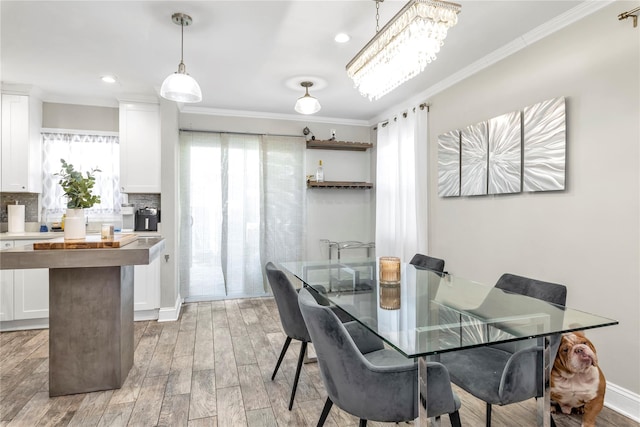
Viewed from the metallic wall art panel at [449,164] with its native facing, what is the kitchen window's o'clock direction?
The kitchen window is roughly at 1 o'clock from the metallic wall art panel.

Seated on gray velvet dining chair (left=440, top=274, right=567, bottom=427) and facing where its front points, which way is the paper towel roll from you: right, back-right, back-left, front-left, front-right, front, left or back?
front-right

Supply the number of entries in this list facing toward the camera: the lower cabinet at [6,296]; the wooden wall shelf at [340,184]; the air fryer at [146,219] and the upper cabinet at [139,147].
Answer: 4

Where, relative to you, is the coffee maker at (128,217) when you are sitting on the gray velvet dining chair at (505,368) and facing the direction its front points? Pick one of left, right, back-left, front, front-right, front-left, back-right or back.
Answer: front-right

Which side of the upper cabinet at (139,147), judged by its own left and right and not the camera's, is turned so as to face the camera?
front

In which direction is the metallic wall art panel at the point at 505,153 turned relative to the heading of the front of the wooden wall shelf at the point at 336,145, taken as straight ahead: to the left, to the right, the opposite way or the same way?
to the right

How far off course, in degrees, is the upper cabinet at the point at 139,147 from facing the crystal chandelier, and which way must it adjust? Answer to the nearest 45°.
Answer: approximately 45° to its left

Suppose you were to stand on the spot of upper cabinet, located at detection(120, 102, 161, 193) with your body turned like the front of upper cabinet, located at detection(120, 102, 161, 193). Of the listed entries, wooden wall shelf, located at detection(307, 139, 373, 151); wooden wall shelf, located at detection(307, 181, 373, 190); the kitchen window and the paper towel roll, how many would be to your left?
2

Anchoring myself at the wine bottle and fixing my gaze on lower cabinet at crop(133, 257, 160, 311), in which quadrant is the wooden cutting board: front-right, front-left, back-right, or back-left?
front-left

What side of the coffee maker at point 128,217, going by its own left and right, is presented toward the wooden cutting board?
front

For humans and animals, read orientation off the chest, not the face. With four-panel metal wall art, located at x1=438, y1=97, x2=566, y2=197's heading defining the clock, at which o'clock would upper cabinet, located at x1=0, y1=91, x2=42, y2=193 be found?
The upper cabinet is roughly at 1 o'clock from the four-panel metal wall art.

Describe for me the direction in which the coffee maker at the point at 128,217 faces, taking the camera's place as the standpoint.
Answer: facing the viewer

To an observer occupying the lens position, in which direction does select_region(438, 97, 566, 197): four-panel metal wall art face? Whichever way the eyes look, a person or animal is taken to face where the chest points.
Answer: facing the viewer and to the left of the viewer

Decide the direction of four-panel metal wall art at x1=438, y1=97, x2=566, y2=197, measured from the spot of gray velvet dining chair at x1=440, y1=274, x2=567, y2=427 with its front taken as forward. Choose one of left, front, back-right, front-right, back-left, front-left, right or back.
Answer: back-right

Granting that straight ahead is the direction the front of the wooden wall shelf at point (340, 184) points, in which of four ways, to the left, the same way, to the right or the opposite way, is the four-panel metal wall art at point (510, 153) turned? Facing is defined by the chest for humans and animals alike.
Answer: to the right

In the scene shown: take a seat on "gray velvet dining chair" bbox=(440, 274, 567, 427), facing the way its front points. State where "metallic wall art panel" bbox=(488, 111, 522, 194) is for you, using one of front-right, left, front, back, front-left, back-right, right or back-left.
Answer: back-right

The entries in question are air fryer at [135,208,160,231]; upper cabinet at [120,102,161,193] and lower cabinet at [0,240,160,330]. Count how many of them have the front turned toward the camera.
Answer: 3
